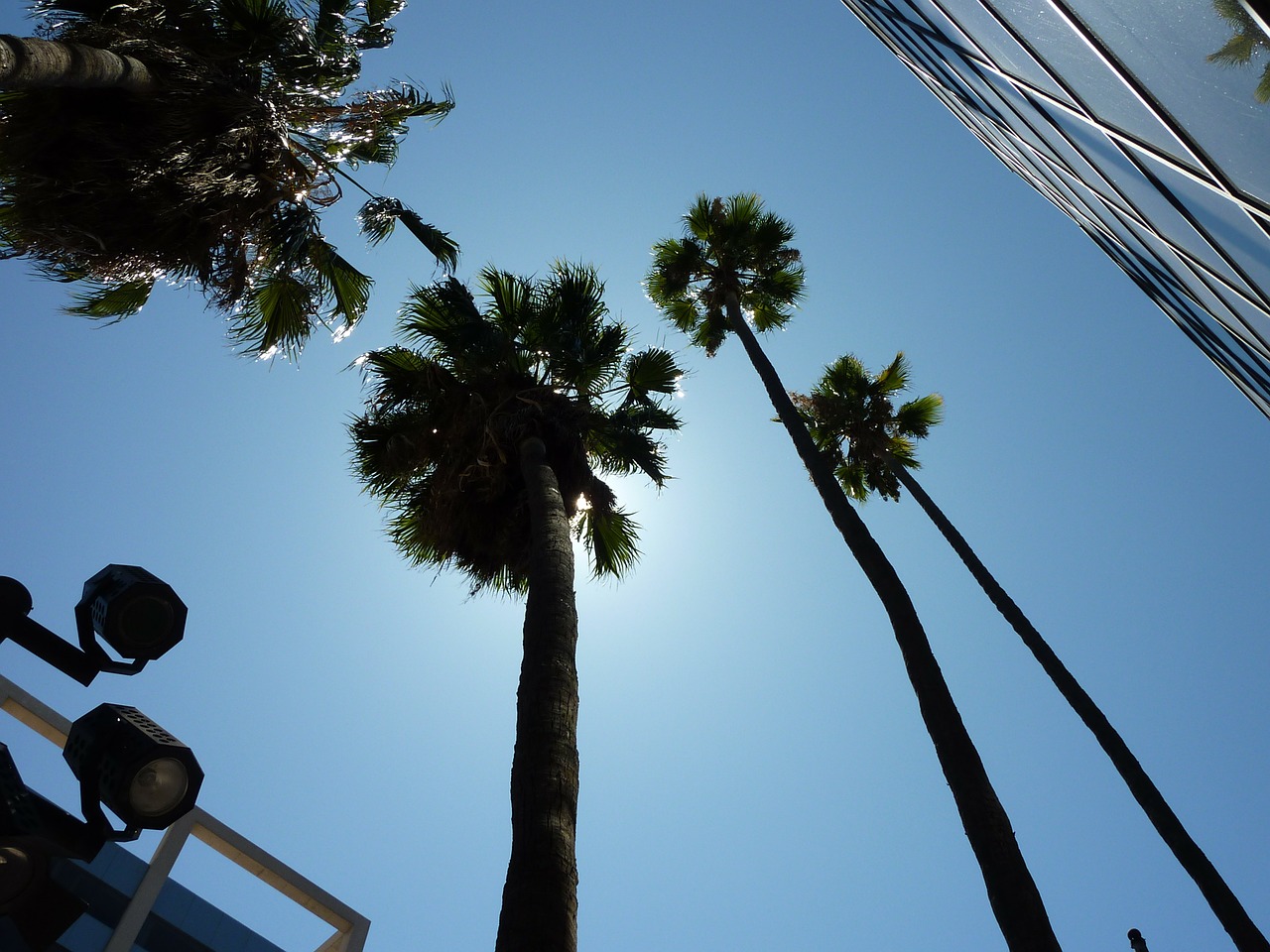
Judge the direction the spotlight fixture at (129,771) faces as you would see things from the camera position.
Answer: facing the viewer and to the right of the viewer
